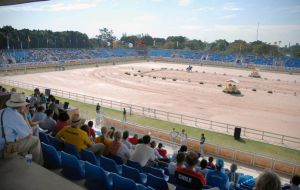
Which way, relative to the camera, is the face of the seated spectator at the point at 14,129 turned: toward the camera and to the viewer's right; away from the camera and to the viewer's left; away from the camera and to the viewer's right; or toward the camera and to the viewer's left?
away from the camera and to the viewer's right

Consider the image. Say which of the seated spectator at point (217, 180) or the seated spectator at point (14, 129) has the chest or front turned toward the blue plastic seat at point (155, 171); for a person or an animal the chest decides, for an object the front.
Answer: the seated spectator at point (14, 129)

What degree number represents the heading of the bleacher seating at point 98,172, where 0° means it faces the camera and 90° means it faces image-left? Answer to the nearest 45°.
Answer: approximately 225°

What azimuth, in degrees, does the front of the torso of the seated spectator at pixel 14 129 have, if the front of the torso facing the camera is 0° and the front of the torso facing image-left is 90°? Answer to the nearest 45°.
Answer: approximately 270°

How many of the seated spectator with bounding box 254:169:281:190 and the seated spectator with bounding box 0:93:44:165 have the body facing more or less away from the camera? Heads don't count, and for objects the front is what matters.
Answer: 1

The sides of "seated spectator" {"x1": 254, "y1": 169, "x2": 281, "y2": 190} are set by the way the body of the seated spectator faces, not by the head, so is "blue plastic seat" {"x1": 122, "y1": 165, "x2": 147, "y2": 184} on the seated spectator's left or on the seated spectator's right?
on the seated spectator's left

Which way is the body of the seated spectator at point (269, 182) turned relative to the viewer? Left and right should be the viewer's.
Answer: facing away from the viewer

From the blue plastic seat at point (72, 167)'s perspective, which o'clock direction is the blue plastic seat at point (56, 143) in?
the blue plastic seat at point (56, 143) is roughly at 10 o'clock from the blue plastic seat at point (72, 167).

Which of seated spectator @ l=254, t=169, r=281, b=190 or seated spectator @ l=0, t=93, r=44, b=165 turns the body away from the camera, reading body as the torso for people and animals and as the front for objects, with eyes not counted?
seated spectator @ l=254, t=169, r=281, b=190

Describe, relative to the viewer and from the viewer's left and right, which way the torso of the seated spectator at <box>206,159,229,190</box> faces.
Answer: facing away from the viewer and to the right of the viewer

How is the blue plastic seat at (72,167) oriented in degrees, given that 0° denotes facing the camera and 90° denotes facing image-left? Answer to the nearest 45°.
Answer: approximately 225°
